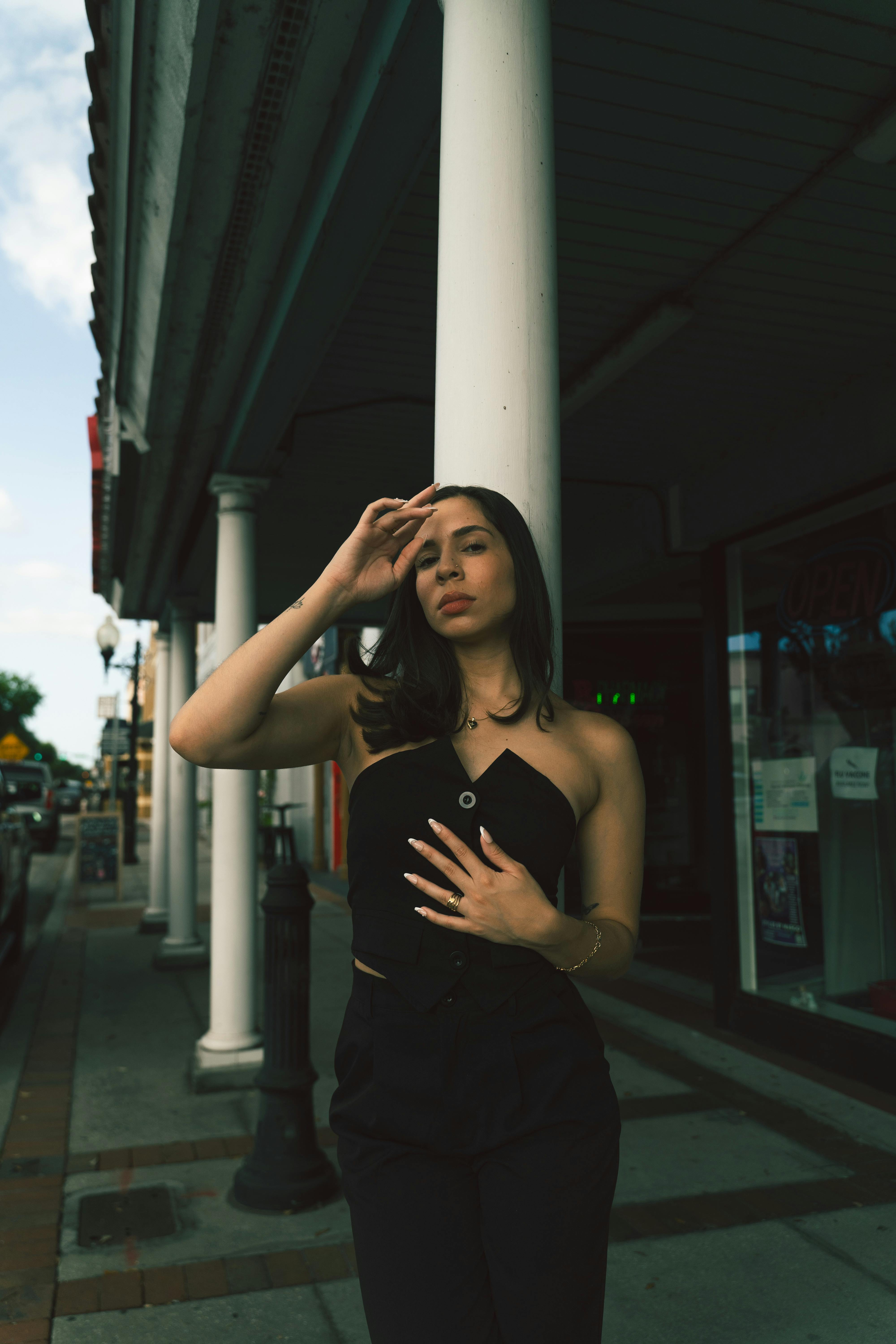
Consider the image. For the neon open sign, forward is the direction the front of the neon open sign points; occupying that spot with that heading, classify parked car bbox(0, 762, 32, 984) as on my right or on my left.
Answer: on my right

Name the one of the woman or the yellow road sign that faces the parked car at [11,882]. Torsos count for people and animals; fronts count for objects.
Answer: the yellow road sign

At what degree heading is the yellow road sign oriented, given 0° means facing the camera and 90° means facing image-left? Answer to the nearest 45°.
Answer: approximately 0°

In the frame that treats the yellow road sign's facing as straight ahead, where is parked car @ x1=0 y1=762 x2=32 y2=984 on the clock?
The parked car is roughly at 12 o'clock from the yellow road sign.

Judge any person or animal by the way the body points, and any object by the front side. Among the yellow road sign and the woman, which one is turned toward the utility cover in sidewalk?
the yellow road sign

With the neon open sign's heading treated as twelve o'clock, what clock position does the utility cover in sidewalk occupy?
The utility cover in sidewalk is roughly at 12 o'clock from the neon open sign.

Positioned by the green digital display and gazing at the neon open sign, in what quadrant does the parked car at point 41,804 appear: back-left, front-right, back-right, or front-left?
back-right

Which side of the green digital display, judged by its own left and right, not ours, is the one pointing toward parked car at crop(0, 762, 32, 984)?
right

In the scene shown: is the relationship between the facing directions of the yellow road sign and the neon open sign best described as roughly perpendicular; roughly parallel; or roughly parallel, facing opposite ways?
roughly perpendicular
